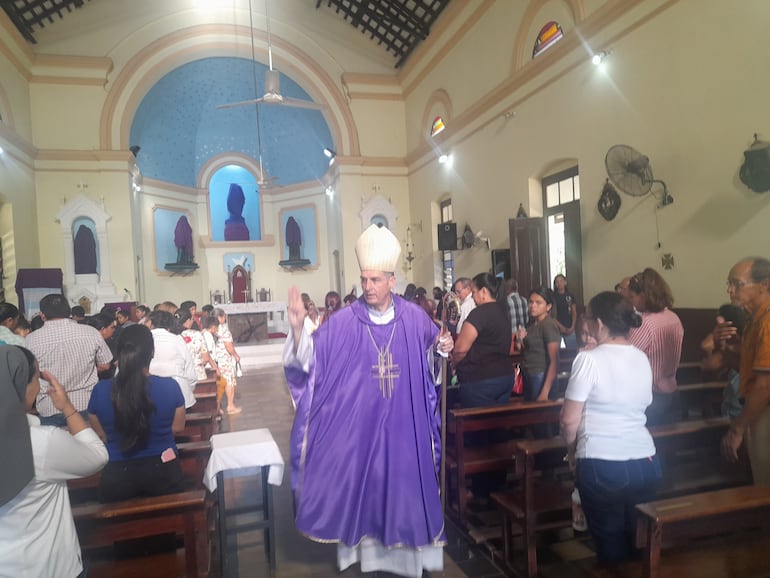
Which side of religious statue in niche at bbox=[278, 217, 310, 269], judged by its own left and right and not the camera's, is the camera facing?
front

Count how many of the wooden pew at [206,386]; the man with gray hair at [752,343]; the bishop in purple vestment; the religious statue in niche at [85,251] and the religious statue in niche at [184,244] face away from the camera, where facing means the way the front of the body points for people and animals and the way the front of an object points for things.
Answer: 1

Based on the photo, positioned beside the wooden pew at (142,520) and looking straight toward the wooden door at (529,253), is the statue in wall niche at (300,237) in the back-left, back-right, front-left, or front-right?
front-left

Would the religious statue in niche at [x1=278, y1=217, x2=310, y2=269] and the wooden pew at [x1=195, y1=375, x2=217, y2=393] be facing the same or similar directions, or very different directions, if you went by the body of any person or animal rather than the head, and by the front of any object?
very different directions

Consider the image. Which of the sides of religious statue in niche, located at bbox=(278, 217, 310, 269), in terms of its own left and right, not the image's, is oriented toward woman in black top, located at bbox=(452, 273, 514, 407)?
front

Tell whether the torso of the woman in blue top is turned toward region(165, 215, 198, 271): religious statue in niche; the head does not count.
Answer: yes

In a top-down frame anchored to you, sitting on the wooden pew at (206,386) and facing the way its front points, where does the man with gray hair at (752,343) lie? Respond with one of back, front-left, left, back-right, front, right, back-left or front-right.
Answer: back-right

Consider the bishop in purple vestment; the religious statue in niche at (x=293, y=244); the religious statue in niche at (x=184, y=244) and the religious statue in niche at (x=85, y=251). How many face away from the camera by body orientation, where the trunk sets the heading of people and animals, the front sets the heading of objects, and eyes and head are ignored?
0

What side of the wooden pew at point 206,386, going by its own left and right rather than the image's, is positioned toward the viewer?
back

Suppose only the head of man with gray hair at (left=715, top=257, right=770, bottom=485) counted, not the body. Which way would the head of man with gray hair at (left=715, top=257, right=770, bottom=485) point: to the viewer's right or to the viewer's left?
to the viewer's left

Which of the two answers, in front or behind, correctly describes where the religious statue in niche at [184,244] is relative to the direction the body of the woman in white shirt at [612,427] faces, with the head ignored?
in front

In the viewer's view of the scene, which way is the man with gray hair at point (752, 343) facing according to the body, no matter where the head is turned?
to the viewer's left

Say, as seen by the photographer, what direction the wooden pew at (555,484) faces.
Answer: facing away from the viewer and to the left of the viewer

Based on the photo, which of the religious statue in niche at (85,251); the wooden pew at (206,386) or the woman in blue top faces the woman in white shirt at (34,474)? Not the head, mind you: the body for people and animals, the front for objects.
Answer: the religious statue in niche

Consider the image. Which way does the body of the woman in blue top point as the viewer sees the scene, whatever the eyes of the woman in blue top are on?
away from the camera

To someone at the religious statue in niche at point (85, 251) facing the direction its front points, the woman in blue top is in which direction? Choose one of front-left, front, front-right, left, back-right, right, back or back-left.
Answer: front

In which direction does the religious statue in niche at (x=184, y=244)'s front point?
toward the camera

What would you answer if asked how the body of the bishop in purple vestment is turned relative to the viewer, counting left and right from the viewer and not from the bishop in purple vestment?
facing the viewer
